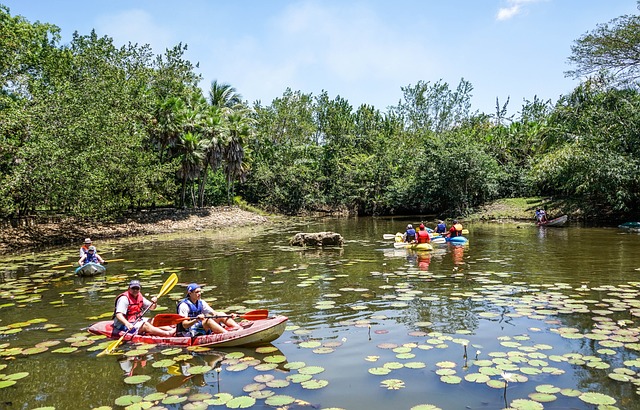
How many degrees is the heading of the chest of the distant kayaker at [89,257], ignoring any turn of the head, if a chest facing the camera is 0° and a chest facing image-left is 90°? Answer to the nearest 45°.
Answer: approximately 0°

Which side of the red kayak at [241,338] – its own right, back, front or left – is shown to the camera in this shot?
right

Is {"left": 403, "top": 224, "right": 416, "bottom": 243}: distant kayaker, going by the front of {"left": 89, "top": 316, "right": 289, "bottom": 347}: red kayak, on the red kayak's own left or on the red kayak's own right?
on the red kayak's own left

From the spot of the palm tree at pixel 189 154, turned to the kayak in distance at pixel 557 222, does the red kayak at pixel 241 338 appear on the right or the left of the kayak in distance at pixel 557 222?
right

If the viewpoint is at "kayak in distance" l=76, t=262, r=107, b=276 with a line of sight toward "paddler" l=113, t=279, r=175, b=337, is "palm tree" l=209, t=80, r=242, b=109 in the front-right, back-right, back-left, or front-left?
back-left

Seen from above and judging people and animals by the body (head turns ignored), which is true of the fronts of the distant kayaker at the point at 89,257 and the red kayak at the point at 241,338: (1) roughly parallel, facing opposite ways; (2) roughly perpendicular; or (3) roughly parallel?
roughly perpendicular

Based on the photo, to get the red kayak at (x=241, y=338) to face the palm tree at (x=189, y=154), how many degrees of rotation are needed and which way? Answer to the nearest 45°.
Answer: approximately 90° to its left
